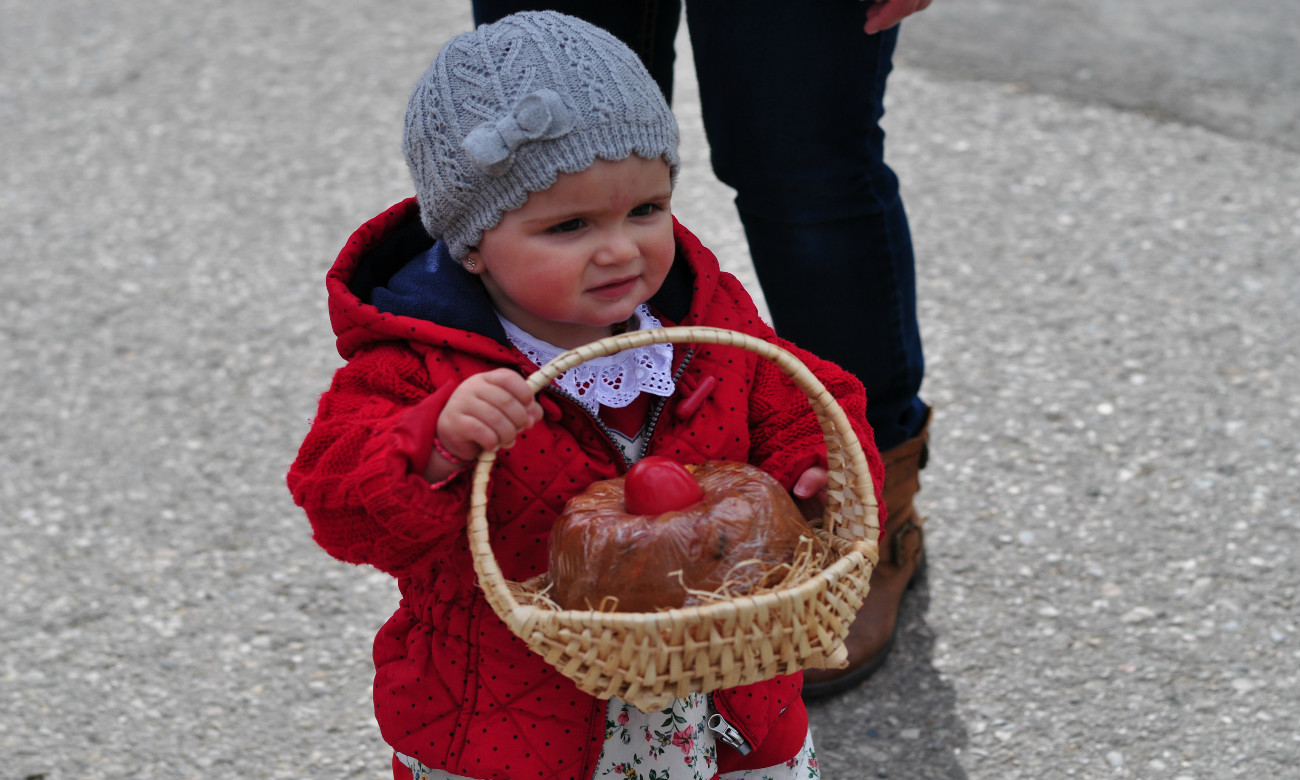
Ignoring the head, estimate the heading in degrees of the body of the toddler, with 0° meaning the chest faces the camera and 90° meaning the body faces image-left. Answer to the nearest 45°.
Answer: approximately 315°

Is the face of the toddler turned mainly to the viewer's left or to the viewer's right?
to the viewer's right
